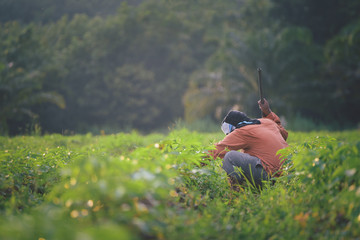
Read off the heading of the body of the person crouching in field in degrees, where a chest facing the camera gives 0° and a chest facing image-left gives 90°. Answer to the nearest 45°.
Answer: approximately 90°

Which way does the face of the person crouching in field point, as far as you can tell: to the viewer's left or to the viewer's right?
to the viewer's left
